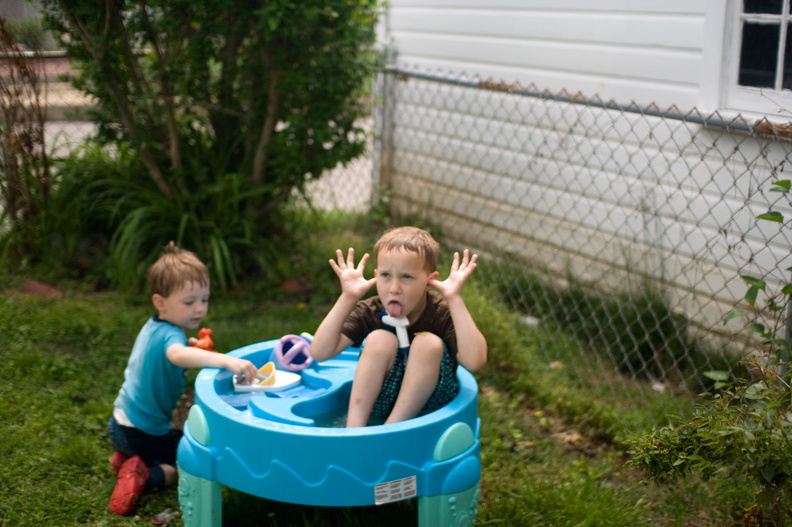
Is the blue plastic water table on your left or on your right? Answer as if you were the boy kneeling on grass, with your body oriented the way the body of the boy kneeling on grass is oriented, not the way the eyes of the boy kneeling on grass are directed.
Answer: on your right

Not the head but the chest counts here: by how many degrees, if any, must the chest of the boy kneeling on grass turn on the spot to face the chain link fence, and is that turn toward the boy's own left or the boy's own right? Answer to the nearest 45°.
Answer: approximately 45° to the boy's own left

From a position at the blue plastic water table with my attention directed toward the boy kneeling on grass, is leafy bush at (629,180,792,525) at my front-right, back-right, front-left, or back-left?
back-right

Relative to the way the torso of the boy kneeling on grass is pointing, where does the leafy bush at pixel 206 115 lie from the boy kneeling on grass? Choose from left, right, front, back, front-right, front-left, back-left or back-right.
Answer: left

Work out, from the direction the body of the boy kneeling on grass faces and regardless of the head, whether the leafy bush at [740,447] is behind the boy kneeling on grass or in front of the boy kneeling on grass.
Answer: in front

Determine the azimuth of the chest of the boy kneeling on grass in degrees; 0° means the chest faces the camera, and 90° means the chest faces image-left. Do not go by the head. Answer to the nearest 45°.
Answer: approximately 270°
